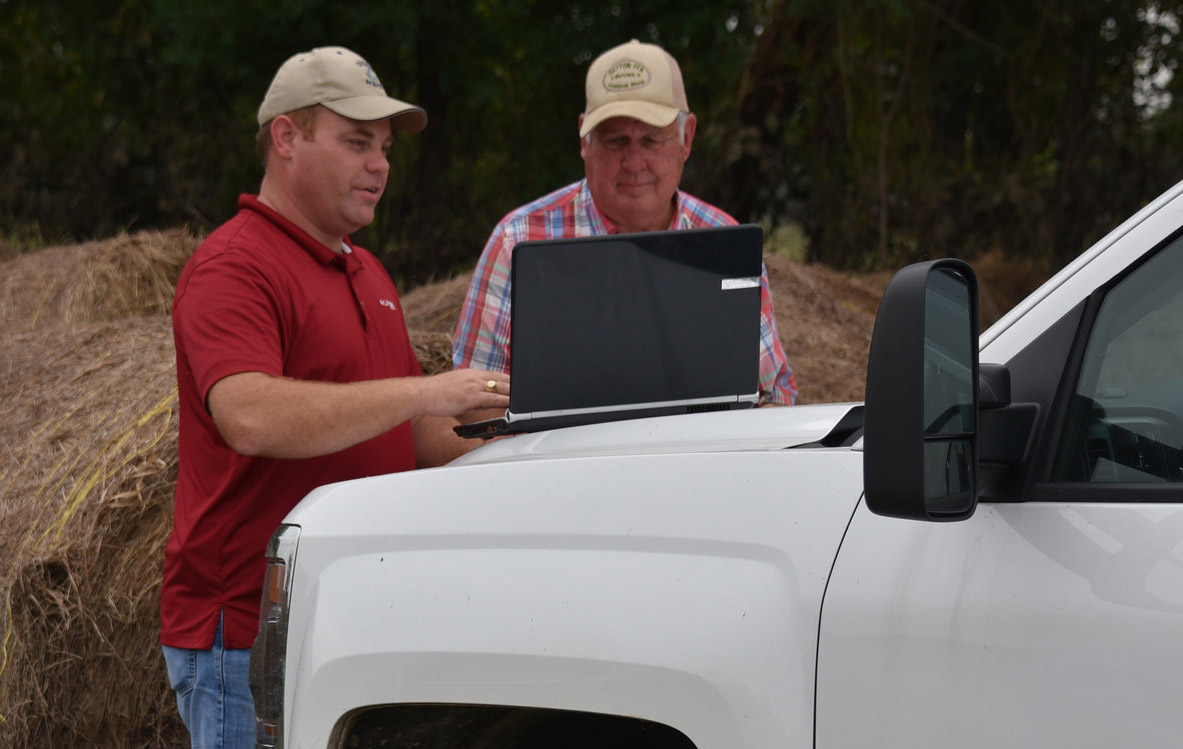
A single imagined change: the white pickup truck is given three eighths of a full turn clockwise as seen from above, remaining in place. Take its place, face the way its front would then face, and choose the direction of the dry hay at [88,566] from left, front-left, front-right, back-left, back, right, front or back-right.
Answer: left

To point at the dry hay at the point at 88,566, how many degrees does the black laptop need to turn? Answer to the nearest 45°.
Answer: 0° — it already faces it

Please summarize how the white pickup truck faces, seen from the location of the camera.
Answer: facing to the left of the viewer

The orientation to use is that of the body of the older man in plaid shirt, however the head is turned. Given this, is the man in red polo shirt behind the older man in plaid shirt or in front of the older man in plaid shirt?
in front

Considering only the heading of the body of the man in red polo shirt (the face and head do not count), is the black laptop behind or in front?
in front

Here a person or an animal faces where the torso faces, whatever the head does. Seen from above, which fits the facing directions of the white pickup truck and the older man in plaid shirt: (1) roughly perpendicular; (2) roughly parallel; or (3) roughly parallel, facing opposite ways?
roughly perpendicular

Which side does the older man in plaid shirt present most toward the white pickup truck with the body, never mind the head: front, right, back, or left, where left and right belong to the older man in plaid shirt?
front

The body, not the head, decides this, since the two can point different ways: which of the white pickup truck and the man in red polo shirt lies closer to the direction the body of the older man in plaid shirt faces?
the white pickup truck

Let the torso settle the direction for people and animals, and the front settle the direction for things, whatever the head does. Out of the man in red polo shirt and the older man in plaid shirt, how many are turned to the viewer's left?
0

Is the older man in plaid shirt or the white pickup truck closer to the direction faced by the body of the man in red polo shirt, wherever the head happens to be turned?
the white pickup truck

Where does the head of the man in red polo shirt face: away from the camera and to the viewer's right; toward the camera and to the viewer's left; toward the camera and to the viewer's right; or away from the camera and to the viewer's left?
toward the camera and to the viewer's right

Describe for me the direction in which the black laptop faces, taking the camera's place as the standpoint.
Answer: facing away from the viewer and to the left of the viewer

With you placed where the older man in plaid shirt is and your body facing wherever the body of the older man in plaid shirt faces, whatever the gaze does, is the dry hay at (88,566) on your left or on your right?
on your right
